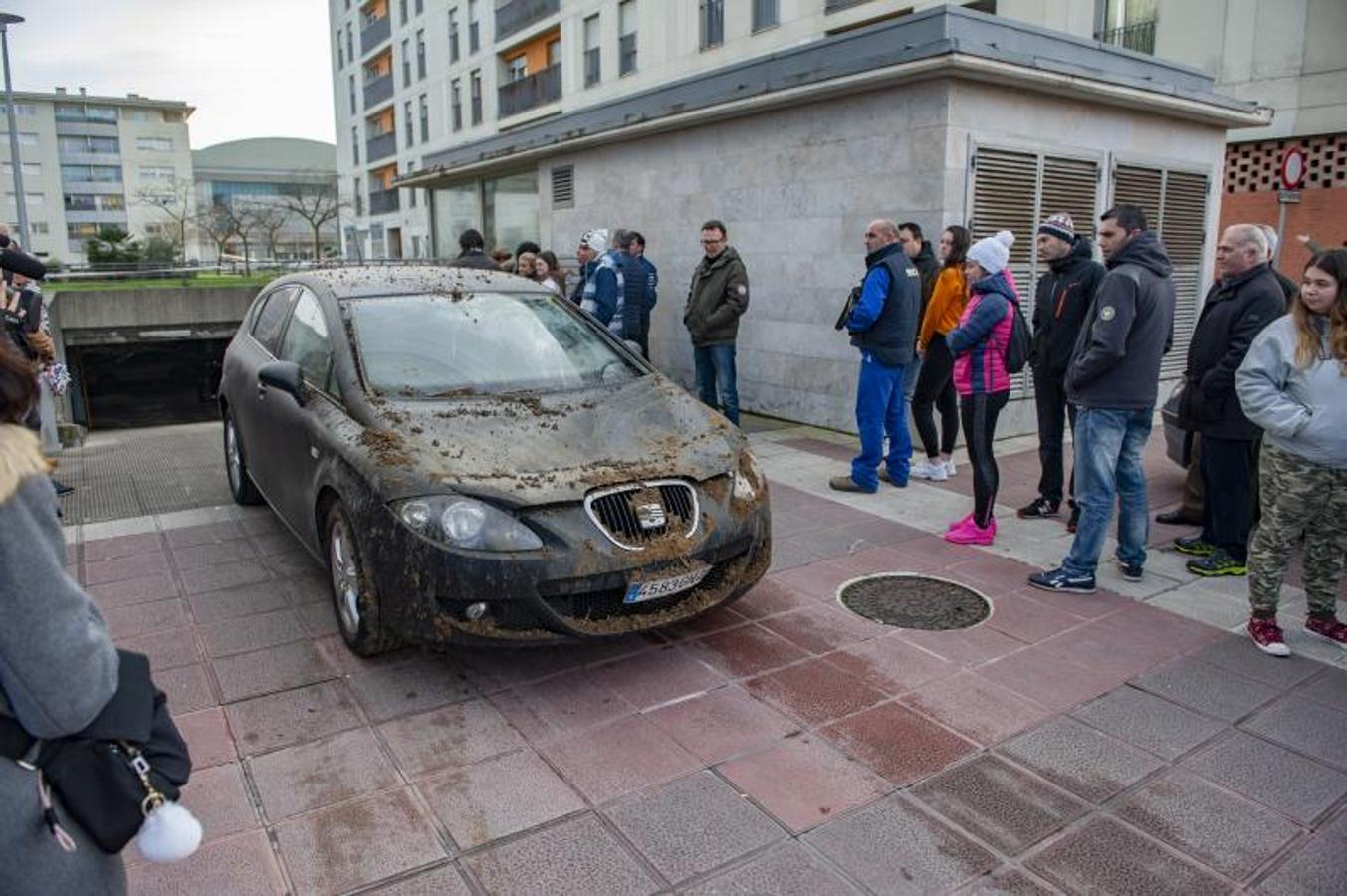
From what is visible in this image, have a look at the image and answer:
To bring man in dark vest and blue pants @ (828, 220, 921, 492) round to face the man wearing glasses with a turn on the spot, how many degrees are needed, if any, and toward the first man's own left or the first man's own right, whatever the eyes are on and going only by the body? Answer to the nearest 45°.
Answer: approximately 45° to the first man's own right

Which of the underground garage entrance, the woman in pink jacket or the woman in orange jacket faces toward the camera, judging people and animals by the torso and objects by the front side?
the underground garage entrance

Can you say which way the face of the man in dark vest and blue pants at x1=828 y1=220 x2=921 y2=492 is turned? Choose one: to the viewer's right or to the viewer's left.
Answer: to the viewer's left

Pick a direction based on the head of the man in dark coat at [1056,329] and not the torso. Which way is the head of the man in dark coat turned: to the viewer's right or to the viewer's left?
to the viewer's left

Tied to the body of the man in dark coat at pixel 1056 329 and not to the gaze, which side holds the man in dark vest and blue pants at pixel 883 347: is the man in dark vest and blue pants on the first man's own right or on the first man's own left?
on the first man's own right

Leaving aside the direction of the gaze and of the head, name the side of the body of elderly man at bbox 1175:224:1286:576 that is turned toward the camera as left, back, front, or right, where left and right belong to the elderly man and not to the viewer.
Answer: left

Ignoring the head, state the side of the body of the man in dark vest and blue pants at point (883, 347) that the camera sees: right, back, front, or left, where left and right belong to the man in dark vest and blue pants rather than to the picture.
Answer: left

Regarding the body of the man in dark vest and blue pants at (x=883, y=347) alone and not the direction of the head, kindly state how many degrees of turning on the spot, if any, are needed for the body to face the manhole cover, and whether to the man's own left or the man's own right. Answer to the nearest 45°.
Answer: approximately 90° to the man's own left

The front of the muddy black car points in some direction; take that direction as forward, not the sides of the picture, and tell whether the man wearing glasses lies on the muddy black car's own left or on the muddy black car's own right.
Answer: on the muddy black car's own left

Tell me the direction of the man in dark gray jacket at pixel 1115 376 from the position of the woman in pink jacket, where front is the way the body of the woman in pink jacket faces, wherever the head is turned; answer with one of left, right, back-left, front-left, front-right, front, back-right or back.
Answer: back-left

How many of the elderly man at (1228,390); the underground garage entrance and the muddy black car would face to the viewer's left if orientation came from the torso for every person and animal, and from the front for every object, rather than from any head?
1
